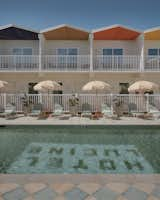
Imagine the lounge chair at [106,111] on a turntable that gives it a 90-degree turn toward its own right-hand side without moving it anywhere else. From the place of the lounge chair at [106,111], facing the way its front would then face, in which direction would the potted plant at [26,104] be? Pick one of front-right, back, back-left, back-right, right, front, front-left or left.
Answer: front-right

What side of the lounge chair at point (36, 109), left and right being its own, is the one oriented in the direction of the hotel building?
back

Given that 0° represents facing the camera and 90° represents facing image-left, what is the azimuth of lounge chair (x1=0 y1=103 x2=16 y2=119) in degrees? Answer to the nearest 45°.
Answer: approximately 45°

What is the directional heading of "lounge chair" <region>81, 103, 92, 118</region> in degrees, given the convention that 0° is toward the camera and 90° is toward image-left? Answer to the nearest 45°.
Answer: approximately 0°

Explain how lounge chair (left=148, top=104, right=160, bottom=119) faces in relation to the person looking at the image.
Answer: facing the viewer and to the right of the viewer

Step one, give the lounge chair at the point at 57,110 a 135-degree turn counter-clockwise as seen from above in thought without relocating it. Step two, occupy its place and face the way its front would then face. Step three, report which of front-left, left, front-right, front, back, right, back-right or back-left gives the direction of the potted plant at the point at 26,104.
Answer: back

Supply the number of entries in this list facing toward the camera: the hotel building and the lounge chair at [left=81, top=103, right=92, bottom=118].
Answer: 2

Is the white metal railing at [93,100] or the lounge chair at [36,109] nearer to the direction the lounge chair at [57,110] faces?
the lounge chair
